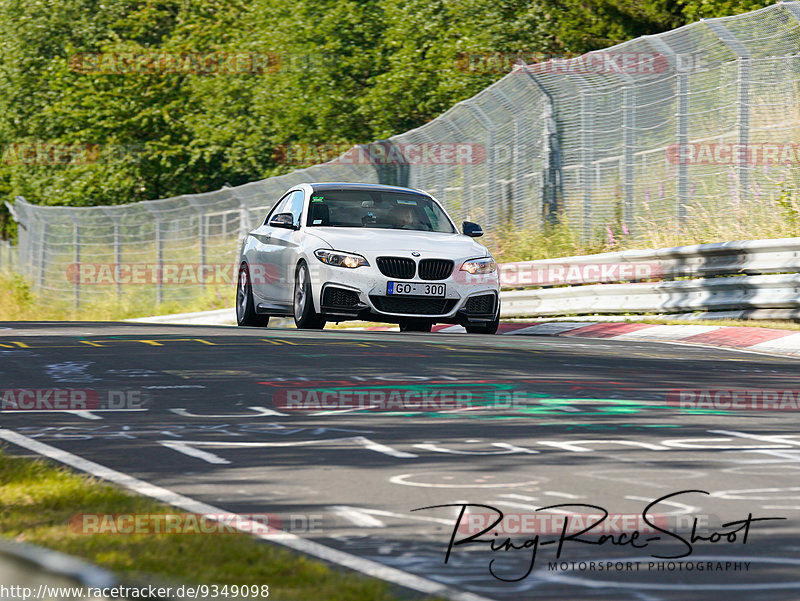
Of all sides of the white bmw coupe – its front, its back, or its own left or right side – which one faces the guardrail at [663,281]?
left

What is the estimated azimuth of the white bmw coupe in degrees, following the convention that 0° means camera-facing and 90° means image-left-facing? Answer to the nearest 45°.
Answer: approximately 315°

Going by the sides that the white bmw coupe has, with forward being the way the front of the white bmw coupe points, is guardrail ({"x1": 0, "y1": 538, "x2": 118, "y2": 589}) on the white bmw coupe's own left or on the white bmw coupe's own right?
on the white bmw coupe's own right

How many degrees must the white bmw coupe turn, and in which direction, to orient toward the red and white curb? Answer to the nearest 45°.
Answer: approximately 45° to its left
